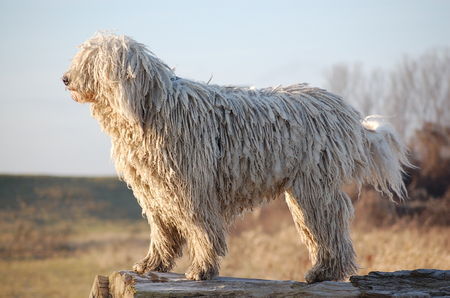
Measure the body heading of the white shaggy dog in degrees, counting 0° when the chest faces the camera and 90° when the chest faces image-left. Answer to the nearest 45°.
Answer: approximately 90°
